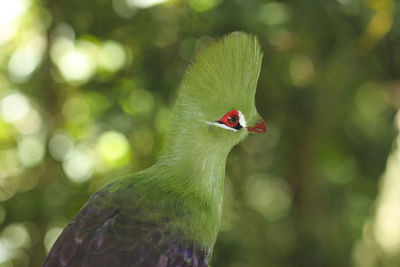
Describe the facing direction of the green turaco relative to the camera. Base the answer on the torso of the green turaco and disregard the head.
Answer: to the viewer's right
